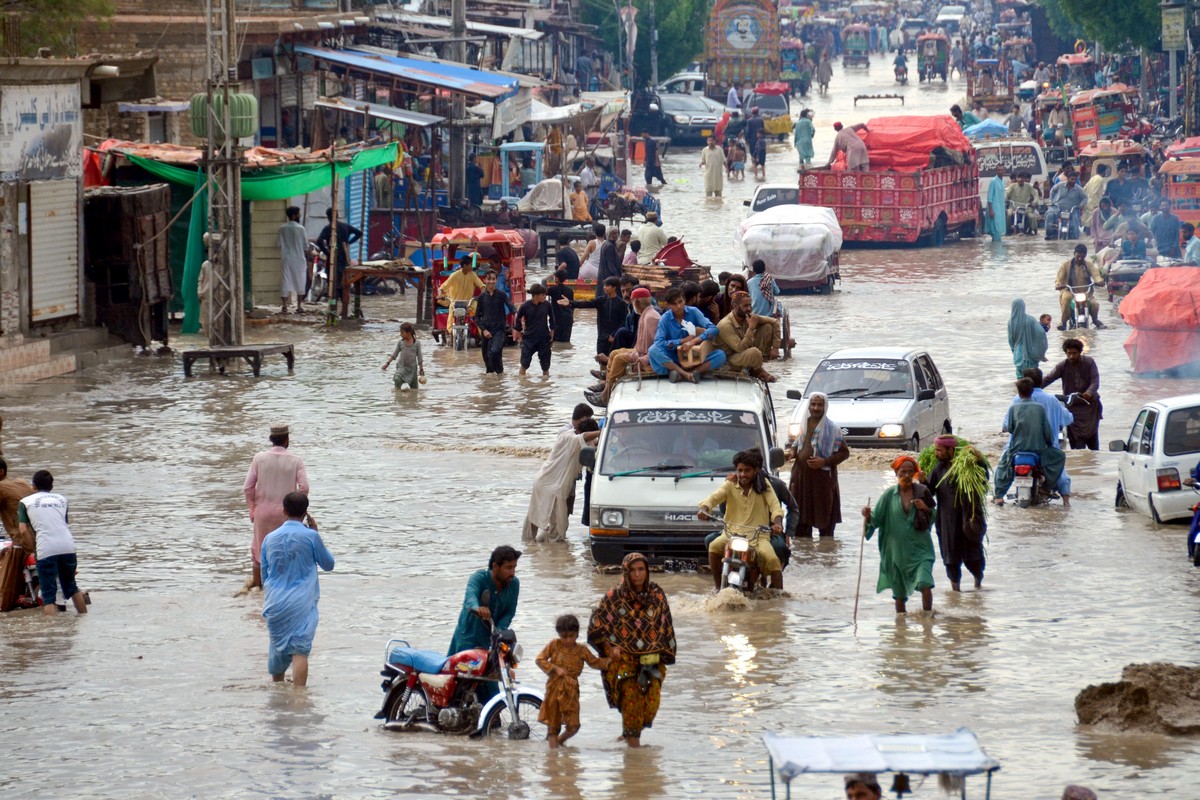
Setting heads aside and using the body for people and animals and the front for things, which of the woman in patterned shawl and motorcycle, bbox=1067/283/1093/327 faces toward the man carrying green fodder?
the motorcycle

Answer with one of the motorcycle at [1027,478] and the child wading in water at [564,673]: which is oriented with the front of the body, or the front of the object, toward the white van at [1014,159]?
the motorcycle

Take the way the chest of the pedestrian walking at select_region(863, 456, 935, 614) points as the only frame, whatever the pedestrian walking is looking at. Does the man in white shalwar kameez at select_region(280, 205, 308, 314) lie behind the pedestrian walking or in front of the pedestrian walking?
behind

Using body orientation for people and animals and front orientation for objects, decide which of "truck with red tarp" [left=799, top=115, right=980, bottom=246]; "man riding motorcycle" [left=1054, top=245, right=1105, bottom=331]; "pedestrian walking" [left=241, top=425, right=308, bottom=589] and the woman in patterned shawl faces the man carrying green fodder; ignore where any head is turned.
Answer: the man riding motorcycle

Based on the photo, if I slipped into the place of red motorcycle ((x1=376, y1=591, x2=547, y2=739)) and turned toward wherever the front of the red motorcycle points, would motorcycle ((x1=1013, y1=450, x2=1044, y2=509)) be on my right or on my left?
on my left

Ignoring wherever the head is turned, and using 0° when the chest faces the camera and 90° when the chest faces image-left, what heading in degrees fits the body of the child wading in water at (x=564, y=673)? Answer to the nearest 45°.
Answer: approximately 0°

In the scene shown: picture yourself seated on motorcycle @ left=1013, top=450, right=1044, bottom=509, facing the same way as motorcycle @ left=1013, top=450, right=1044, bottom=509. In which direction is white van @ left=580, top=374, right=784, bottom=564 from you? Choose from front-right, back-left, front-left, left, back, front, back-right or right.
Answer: back-left

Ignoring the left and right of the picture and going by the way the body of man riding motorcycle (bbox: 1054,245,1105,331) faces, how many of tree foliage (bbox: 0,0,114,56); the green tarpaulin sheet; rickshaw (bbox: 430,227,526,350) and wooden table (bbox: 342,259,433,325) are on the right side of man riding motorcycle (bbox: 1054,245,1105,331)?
4

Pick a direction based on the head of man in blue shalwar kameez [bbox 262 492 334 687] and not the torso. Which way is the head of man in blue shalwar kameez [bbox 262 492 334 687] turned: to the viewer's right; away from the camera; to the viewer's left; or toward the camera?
away from the camera

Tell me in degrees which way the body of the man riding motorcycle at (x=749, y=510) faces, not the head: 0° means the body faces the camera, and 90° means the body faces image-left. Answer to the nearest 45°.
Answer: approximately 0°

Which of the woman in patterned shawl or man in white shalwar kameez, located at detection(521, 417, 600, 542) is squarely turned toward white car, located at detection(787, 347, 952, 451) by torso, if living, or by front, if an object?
the man in white shalwar kameez

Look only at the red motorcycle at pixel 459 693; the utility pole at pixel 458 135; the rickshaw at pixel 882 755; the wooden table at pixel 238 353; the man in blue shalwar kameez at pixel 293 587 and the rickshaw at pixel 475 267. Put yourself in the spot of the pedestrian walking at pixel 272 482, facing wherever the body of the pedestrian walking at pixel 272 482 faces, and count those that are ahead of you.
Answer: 3

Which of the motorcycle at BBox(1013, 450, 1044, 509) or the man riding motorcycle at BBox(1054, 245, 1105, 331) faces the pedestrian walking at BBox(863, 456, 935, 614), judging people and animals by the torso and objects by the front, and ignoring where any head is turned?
the man riding motorcycle

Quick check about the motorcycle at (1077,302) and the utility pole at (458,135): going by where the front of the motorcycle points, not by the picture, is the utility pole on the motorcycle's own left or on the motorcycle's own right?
on the motorcycle's own right

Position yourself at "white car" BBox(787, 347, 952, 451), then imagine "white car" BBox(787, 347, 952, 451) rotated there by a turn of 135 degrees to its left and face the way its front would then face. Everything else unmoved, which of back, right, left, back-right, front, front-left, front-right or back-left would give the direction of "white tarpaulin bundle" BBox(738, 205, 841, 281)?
left

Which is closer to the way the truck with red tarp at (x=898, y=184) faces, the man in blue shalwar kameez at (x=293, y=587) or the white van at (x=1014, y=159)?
the white van

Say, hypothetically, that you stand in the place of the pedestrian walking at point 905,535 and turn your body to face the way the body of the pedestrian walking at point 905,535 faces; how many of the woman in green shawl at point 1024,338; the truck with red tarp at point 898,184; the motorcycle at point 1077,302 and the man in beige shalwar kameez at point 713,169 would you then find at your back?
4
